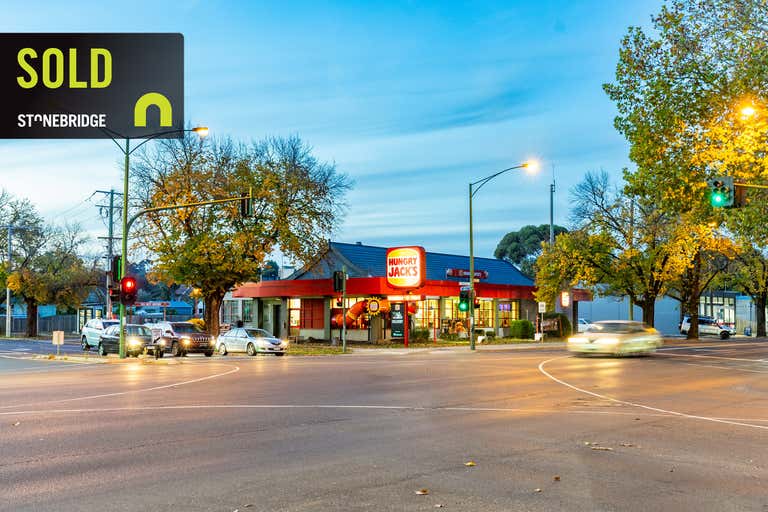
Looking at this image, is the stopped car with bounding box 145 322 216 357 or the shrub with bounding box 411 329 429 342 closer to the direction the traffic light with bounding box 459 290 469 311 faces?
the stopped car

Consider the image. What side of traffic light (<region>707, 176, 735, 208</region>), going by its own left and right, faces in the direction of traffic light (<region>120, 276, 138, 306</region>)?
right

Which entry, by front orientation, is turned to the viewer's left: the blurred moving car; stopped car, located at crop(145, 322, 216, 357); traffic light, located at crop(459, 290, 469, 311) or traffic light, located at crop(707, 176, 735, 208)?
the blurred moving car

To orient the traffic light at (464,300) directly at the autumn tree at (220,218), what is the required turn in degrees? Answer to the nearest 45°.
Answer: approximately 90° to its right

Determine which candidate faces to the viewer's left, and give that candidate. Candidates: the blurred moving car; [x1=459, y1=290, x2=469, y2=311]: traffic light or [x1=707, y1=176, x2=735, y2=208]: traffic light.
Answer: the blurred moving car

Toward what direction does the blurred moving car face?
to the viewer's left
